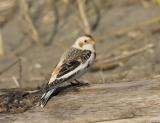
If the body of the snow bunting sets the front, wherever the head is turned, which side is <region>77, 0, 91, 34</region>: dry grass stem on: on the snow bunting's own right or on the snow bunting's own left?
on the snow bunting's own left

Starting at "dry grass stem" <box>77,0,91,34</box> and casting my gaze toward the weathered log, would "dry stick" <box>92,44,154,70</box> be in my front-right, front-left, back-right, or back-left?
front-left

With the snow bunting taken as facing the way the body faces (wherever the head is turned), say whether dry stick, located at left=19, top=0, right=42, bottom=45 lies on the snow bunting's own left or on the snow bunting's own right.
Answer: on the snow bunting's own left

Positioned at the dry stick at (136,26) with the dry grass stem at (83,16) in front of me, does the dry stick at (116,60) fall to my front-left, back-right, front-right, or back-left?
front-left

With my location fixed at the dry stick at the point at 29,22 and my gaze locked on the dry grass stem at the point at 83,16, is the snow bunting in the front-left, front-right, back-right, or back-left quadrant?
front-right

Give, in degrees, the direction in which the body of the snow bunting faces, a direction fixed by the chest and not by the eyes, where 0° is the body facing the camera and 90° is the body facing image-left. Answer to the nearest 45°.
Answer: approximately 270°
